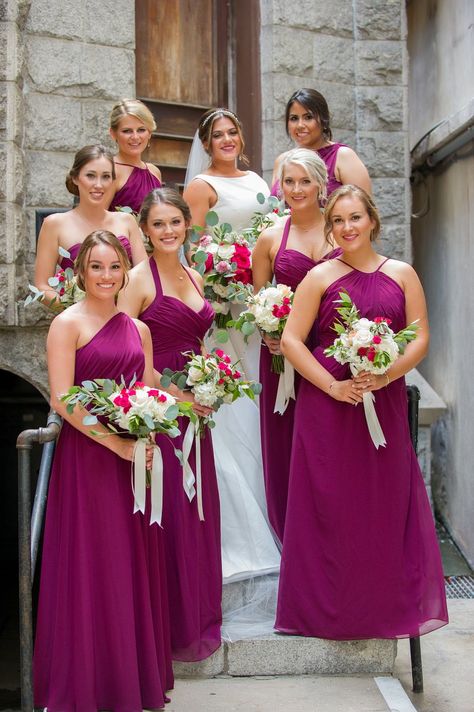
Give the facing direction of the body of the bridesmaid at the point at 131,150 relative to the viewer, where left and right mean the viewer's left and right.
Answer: facing the viewer and to the right of the viewer

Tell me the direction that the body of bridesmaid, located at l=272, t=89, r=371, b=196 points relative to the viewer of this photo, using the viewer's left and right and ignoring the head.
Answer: facing the viewer and to the left of the viewer

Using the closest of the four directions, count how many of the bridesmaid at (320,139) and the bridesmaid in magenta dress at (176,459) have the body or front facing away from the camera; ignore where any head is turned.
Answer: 0

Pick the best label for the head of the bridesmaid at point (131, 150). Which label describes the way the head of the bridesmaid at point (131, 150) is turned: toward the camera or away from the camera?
toward the camera

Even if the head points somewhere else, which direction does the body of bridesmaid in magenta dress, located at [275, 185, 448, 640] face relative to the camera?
toward the camera

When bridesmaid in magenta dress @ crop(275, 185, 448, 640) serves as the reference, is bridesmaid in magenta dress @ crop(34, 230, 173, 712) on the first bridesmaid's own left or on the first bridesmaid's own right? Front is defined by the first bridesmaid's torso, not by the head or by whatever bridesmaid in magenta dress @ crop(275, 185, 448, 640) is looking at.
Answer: on the first bridesmaid's own right

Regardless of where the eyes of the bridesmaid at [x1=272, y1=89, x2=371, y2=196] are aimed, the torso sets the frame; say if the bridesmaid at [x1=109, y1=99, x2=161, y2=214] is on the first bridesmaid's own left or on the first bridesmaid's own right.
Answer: on the first bridesmaid's own right

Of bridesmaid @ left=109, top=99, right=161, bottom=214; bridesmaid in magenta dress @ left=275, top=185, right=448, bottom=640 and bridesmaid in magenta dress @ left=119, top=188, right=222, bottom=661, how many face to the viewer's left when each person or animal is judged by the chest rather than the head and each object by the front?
0

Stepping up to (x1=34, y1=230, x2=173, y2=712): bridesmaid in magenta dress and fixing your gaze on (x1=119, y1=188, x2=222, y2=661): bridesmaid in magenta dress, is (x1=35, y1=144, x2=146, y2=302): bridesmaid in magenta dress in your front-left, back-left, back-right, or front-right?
front-left

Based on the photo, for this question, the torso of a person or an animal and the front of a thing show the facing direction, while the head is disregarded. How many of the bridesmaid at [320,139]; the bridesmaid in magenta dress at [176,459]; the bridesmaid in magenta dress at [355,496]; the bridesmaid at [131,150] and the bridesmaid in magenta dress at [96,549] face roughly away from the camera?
0

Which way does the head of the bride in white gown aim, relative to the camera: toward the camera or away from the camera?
toward the camera

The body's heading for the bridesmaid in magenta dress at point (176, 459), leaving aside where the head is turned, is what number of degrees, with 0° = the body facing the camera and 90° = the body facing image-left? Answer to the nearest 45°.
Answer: approximately 315°

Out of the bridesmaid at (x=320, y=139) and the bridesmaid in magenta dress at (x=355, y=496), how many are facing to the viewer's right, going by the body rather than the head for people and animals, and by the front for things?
0

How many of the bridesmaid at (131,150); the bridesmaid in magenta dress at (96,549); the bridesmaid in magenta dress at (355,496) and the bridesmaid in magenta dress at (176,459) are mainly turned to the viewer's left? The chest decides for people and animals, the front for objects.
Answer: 0
